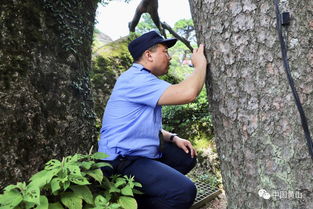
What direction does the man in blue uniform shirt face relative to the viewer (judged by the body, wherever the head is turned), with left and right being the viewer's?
facing to the right of the viewer

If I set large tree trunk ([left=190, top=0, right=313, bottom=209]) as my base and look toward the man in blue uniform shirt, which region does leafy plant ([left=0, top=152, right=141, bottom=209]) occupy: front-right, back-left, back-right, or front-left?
front-left

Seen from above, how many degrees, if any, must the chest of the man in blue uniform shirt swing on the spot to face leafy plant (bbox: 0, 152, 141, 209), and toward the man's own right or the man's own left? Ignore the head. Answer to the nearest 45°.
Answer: approximately 135° to the man's own right

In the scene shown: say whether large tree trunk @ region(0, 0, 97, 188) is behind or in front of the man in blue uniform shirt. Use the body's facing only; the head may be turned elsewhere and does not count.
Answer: behind

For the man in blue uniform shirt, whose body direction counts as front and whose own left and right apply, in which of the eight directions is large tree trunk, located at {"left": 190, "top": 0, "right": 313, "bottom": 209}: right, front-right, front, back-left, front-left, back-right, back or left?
front-right

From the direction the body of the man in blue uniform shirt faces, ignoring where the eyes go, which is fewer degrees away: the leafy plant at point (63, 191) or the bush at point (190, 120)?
the bush

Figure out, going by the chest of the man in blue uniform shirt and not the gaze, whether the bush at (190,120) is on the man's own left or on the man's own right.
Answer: on the man's own left

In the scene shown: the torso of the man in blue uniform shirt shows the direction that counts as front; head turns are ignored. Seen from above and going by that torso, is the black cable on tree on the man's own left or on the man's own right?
on the man's own right

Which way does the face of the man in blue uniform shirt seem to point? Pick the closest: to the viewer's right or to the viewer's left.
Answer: to the viewer's right
